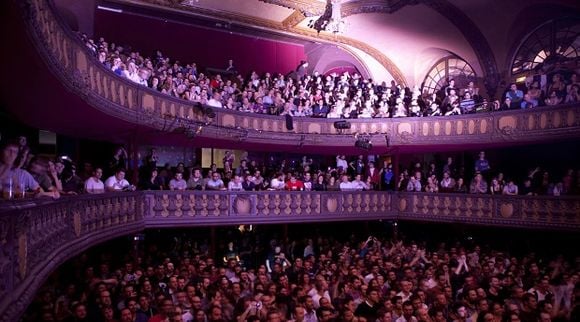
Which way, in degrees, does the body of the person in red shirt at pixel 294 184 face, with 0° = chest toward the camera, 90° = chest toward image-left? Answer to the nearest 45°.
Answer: approximately 0°

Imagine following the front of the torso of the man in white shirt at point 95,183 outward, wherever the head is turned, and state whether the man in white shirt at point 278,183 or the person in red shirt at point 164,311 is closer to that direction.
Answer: the person in red shirt

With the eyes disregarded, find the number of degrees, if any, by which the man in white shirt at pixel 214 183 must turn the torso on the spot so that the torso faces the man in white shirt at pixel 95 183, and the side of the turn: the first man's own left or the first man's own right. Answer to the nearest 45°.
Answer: approximately 45° to the first man's own right

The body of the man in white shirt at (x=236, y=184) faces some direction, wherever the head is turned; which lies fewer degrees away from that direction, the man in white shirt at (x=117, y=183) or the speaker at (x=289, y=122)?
the man in white shirt

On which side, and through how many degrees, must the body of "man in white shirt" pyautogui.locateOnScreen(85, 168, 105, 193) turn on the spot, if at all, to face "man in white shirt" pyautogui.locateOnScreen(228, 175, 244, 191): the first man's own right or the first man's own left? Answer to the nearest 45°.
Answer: approximately 90° to the first man's own left

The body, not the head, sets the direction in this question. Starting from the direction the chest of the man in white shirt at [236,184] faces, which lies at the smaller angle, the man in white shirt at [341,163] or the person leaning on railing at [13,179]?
the person leaning on railing
